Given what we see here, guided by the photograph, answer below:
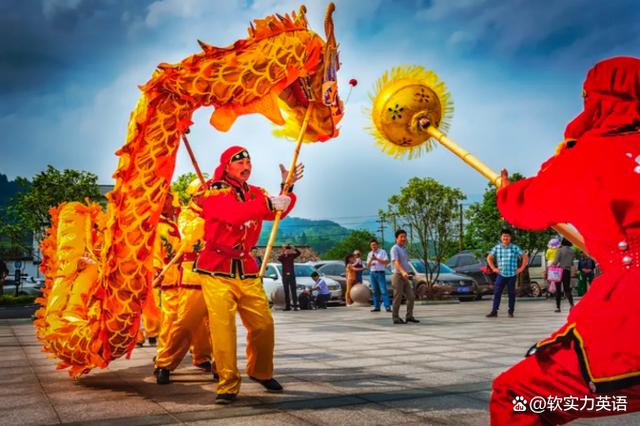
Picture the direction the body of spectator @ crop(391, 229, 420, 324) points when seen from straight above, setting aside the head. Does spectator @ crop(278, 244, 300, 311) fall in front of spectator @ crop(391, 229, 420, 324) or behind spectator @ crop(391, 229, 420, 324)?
behind

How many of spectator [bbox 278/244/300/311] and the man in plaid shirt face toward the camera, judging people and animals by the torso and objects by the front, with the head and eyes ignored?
2

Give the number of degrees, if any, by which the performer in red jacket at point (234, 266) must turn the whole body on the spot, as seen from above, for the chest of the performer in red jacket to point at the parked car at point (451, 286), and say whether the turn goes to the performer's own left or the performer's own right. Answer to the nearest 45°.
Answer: approximately 90° to the performer's own left

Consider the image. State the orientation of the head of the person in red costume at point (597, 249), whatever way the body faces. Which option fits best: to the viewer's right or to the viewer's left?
to the viewer's left
